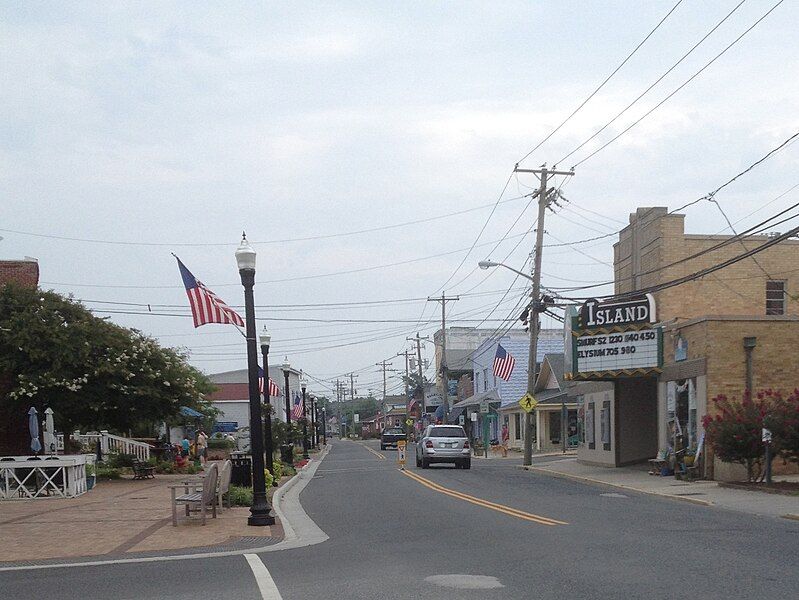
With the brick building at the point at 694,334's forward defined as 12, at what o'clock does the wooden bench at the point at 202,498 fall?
The wooden bench is roughly at 11 o'clock from the brick building.

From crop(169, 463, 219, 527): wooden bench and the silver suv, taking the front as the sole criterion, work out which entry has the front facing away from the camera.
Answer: the silver suv

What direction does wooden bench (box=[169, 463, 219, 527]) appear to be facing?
to the viewer's left

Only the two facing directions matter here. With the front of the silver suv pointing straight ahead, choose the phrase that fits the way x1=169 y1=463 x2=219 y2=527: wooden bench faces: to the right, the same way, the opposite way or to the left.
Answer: to the left

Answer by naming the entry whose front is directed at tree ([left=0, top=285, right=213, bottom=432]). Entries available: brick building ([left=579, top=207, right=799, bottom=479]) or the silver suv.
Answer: the brick building

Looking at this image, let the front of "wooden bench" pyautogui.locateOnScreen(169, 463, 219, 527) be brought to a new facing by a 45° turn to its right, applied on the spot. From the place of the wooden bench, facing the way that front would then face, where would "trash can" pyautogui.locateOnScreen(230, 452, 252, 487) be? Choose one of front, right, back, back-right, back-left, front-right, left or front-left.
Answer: front-right

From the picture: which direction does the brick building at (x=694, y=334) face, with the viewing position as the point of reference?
facing the viewer and to the left of the viewer

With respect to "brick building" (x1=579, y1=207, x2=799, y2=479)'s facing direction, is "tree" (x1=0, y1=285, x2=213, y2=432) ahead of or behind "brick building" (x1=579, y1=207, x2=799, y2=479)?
ahead

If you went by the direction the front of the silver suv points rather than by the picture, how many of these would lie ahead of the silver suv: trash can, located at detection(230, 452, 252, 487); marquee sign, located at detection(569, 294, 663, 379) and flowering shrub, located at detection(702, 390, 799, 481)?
0

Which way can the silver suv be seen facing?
away from the camera

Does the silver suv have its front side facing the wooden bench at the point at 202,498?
no

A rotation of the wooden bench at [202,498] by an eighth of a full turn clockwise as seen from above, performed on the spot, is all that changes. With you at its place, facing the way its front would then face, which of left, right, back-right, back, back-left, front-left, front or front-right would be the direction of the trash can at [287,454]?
front-right
